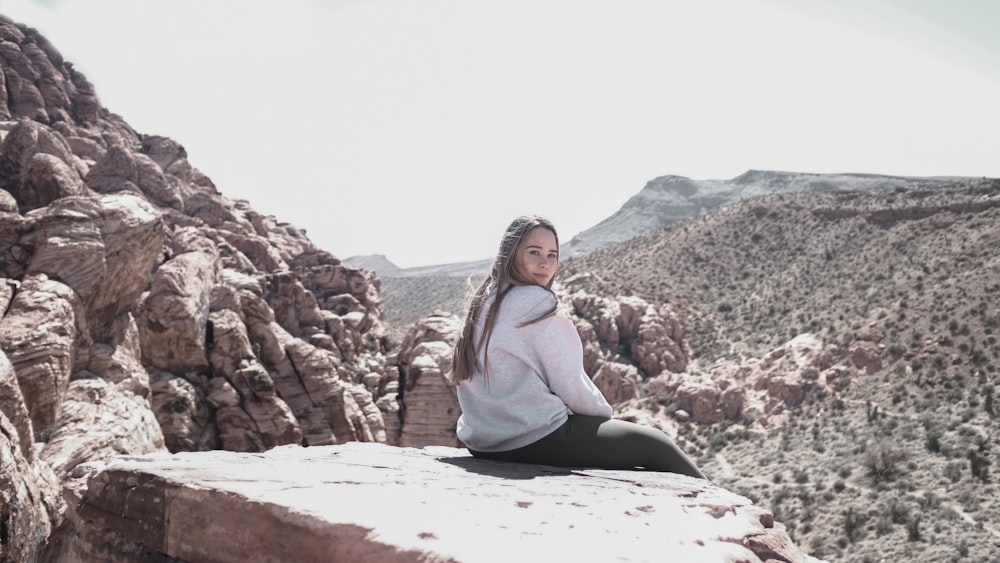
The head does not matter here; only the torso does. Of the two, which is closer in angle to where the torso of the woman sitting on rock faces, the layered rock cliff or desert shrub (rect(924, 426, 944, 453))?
the desert shrub

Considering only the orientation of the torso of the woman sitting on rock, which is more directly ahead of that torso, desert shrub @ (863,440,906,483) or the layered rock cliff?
the desert shrub

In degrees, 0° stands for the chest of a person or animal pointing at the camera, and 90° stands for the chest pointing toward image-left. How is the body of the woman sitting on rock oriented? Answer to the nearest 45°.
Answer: approximately 225°

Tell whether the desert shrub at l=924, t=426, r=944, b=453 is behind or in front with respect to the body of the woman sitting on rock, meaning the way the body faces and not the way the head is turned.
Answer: in front

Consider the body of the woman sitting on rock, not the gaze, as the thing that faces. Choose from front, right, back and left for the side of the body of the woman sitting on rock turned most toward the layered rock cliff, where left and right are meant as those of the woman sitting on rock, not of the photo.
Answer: left

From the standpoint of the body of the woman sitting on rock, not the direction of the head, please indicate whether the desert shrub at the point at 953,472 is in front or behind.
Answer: in front

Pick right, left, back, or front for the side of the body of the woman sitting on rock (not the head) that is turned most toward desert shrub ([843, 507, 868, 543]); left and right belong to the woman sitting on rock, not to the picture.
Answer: front

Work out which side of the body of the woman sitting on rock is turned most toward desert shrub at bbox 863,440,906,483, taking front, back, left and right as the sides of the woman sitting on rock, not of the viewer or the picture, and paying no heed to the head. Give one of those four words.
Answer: front
